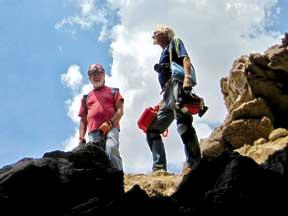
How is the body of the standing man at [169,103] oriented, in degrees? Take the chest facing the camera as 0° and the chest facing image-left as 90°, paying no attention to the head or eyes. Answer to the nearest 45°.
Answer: approximately 90°

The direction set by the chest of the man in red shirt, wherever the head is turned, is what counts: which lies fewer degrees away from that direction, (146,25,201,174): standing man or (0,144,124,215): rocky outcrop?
the rocky outcrop

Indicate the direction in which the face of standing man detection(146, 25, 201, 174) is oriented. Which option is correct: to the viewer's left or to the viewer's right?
to the viewer's left

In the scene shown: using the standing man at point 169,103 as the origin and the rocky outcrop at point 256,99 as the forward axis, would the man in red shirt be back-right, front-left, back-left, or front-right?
back-left

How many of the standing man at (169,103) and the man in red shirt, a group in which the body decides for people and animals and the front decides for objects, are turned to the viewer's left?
1

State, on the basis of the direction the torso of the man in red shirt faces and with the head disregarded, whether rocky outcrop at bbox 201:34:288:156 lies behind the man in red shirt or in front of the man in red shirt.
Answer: behind

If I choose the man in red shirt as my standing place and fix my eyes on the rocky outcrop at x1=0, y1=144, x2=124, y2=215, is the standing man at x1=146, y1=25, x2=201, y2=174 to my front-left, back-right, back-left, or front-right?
back-left

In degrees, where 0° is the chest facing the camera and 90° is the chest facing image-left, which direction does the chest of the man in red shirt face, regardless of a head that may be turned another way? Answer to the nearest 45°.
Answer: approximately 0°
